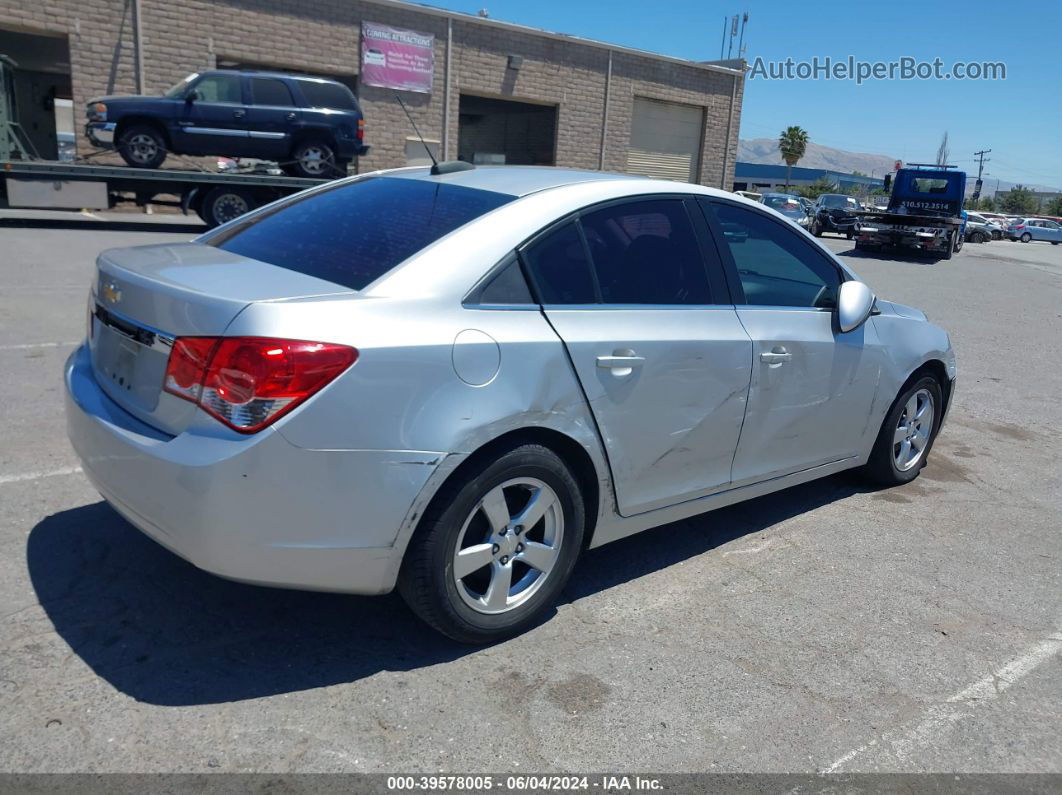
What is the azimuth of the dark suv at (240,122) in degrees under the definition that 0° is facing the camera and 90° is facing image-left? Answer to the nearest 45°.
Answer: approximately 90°

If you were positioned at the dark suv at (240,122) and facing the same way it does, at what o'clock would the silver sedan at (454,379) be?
The silver sedan is roughly at 9 o'clock from the dark suv.

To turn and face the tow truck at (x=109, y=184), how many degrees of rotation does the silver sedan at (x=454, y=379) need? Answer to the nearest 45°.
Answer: approximately 90° to its left

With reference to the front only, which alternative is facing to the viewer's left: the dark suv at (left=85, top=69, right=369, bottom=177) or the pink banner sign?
the dark suv

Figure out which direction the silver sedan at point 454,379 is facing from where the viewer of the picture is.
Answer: facing away from the viewer and to the right of the viewer

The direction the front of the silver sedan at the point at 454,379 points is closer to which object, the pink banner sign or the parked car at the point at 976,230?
the parked car

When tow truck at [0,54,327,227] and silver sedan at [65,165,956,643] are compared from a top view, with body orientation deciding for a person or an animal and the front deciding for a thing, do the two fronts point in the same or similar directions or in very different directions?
very different directions

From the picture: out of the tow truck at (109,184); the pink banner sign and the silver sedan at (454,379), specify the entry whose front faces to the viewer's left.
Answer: the tow truck

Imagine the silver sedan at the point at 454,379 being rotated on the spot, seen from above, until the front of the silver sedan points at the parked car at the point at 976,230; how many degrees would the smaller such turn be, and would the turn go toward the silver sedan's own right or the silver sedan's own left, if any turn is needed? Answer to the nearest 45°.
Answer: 0° — it already faces it

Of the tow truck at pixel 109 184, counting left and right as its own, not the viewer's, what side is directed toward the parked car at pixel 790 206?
back

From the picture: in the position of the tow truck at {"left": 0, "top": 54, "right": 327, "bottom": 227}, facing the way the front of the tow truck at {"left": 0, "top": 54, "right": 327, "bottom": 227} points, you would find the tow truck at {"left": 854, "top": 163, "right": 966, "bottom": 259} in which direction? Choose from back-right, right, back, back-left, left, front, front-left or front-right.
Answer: back

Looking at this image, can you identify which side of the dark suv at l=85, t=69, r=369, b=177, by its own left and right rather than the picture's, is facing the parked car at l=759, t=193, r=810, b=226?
back

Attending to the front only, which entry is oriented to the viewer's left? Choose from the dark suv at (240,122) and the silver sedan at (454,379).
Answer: the dark suv

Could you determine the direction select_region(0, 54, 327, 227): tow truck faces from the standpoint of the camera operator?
facing to the left of the viewer

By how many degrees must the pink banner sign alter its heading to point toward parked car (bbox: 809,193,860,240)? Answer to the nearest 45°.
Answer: approximately 45° to its left
